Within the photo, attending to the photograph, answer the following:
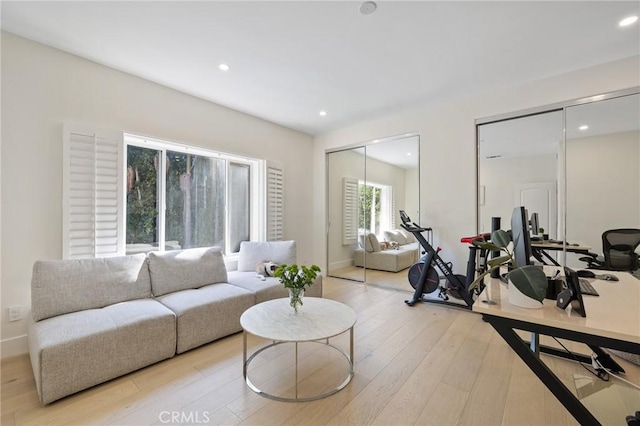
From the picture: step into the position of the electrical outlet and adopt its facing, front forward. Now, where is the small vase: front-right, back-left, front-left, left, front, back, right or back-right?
front-left

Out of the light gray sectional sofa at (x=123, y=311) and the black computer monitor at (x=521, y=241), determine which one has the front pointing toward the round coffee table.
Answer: the light gray sectional sofa

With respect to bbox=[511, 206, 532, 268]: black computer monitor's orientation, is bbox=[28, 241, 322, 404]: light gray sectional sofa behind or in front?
behind

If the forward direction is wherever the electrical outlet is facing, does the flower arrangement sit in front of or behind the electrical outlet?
in front

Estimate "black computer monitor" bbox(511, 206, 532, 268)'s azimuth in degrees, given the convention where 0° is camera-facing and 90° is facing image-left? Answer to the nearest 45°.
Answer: approximately 270°

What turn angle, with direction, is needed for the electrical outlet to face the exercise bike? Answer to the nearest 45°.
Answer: approximately 45° to its left
